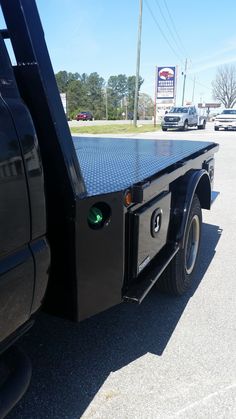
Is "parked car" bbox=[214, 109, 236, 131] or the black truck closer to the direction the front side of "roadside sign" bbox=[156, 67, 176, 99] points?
the black truck

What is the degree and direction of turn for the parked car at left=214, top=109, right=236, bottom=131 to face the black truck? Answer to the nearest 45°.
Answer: approximately 45° to its left

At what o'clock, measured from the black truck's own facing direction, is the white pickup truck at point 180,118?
The white pickup truck is roughly at 5 o'clock from the black truck.

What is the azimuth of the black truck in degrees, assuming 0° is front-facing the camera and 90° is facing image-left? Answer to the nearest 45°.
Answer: approximately 45°

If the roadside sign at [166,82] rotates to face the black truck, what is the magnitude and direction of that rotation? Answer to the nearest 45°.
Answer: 0° — it already faces it

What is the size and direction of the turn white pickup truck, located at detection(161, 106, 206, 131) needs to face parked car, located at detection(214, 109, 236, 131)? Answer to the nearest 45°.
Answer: approximately 135° to its left

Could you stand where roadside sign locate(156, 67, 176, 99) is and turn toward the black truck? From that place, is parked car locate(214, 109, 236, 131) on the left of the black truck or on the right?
left

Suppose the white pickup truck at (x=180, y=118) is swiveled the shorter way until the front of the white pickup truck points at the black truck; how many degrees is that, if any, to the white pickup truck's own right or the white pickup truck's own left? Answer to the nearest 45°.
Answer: approximately 45° to the white pickup truck's own left
